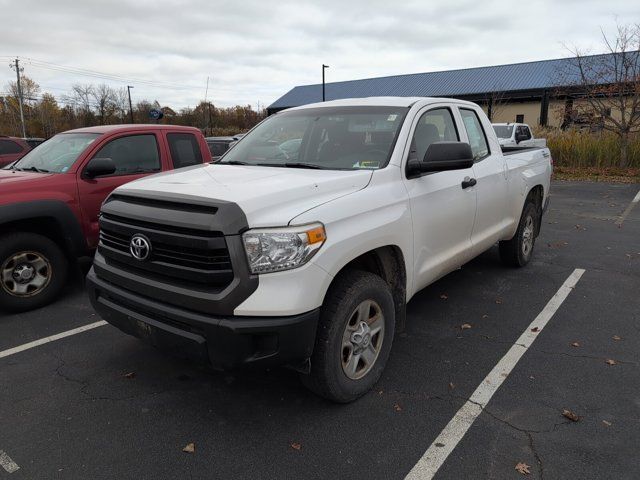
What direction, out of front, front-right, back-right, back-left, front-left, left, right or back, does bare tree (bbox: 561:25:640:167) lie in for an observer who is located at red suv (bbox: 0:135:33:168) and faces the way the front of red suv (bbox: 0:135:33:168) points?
back-left

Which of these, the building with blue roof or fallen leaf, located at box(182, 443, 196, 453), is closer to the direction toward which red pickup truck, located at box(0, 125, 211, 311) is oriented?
the fallen leaf

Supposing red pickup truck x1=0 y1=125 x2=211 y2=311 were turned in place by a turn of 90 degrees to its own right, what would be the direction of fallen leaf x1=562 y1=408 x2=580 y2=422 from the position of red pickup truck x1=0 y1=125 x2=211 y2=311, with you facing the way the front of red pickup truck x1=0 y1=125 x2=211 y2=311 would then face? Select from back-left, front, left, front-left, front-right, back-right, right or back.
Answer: back

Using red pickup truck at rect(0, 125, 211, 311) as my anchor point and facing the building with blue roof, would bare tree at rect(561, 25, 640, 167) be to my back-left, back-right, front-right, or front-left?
front-right

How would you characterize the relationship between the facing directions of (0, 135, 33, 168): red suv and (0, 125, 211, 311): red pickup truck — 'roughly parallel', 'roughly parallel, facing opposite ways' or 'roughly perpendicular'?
roughly parallel

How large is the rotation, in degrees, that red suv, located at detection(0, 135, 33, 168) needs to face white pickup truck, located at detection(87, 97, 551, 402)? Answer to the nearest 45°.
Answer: approximately 45° to its left

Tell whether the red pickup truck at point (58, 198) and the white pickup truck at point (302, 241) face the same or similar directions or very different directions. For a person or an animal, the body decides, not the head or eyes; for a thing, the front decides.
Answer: same or similar directions

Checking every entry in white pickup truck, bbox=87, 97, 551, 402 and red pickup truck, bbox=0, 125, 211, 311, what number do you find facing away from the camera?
0

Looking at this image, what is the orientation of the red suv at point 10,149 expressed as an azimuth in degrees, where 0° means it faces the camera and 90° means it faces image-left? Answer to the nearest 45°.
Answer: approximately 45°

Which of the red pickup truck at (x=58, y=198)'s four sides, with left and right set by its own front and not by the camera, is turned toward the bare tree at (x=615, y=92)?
back

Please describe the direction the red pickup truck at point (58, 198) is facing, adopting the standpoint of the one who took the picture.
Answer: facing the viewer and to the left of the viewer
